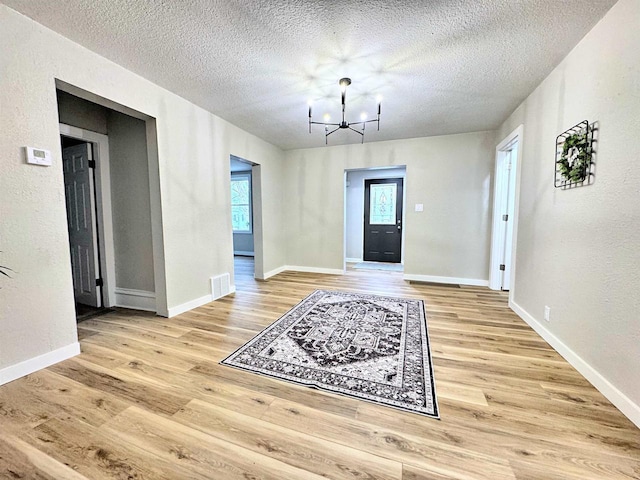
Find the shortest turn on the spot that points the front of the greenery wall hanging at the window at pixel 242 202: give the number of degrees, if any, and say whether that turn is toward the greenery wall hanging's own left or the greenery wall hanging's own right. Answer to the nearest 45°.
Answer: approximately 45° to the greenery wall hanging's own right

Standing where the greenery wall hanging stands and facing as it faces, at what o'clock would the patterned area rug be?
The patterned area rug is roughly at 12 o'clock from the greenery wall hanging.

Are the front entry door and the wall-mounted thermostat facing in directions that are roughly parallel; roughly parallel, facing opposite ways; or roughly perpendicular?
roughly perpendicular

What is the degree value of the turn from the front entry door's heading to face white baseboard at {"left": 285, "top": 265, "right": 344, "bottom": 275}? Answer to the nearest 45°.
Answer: approximately 45° to its right

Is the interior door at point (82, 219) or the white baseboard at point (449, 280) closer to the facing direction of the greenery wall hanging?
the interior door

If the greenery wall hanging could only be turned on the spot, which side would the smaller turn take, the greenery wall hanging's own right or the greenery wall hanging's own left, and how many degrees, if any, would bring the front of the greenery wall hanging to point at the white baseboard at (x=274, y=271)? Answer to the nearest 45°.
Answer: approximately 45° to the greenery wall hanging's own right

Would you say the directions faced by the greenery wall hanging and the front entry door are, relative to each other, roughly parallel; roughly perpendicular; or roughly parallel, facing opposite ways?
roughly perpendicular

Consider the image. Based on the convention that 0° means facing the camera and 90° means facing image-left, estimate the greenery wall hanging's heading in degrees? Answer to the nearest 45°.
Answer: approximately 45°

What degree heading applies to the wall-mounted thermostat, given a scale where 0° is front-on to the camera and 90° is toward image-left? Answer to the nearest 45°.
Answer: approximately 315°

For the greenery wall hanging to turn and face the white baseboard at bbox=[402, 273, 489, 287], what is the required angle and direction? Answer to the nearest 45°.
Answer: approximately 90° to its right

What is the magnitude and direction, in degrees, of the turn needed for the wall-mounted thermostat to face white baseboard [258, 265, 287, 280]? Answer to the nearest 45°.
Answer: approximately 90° to its left

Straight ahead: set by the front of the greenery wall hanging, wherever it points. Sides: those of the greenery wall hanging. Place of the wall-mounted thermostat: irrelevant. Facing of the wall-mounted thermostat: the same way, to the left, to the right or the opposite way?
the opposite way
